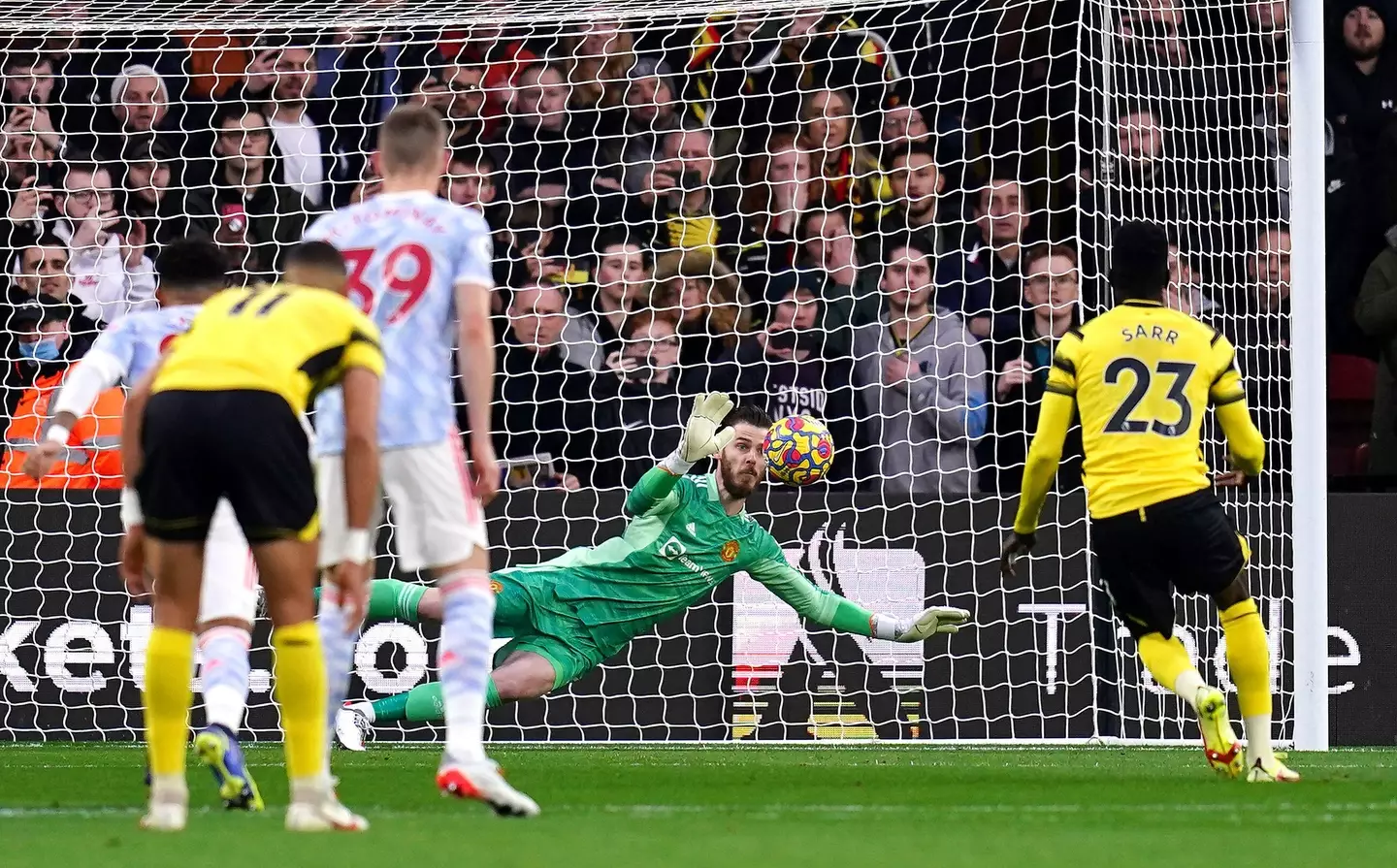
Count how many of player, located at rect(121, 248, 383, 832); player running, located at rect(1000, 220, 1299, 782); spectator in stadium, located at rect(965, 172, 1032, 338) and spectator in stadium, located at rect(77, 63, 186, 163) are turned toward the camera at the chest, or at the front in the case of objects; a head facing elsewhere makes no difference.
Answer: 2

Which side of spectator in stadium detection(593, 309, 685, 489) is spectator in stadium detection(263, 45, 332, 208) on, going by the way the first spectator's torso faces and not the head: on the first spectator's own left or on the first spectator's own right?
on the first spectator's own right

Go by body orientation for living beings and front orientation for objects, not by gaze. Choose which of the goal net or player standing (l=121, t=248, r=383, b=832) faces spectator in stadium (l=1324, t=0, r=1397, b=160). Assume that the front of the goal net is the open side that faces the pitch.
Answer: the player standing

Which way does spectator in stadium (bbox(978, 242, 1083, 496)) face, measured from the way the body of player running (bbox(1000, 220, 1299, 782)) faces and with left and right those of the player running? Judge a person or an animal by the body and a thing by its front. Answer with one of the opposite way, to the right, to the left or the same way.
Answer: the opposite way

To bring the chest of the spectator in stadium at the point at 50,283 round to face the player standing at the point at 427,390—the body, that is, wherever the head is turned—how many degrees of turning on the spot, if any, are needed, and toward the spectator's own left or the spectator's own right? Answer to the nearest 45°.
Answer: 0° — they already face them

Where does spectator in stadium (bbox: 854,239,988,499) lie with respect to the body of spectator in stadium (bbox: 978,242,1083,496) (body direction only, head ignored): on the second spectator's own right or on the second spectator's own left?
on the second spectator's own right

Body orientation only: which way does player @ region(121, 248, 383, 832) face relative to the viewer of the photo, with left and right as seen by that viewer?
facing away from the viewer and to the right of the viewer

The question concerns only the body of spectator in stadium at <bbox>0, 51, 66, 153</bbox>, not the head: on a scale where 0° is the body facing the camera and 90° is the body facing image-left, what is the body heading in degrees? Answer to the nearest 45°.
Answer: approximately 0°
